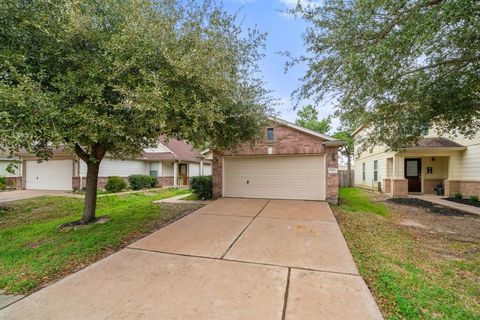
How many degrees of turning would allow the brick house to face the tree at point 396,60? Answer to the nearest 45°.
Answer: approximately 45° to its left

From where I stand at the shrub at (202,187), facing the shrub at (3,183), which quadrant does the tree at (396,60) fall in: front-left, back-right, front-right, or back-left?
back-left

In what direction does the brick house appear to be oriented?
toward the camera

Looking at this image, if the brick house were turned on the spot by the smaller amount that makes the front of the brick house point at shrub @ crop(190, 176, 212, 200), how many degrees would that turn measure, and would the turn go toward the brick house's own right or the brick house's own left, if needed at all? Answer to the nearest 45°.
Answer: approximately 90° to the brick house's own right

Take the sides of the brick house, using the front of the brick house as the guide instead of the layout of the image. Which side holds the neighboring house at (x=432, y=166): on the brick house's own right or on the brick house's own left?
on the brick house's own left

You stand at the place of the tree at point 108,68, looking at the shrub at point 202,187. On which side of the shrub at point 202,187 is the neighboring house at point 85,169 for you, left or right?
left

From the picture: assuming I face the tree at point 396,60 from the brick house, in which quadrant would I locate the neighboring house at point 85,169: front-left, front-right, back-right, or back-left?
back-right

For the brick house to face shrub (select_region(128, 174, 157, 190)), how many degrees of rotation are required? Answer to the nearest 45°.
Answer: approximately 135° to its right

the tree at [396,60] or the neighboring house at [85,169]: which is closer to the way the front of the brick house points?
the tree

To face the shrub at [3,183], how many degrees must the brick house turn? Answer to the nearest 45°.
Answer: approximately 90° to its right

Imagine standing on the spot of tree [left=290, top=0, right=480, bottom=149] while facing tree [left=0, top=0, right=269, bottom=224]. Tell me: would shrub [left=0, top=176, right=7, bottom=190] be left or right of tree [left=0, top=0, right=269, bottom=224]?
right

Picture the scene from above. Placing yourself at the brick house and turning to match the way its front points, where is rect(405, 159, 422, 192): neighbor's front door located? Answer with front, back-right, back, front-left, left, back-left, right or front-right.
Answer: back-left

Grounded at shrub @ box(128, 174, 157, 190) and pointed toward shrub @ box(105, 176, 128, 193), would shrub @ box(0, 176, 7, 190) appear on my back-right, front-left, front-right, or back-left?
front-right
